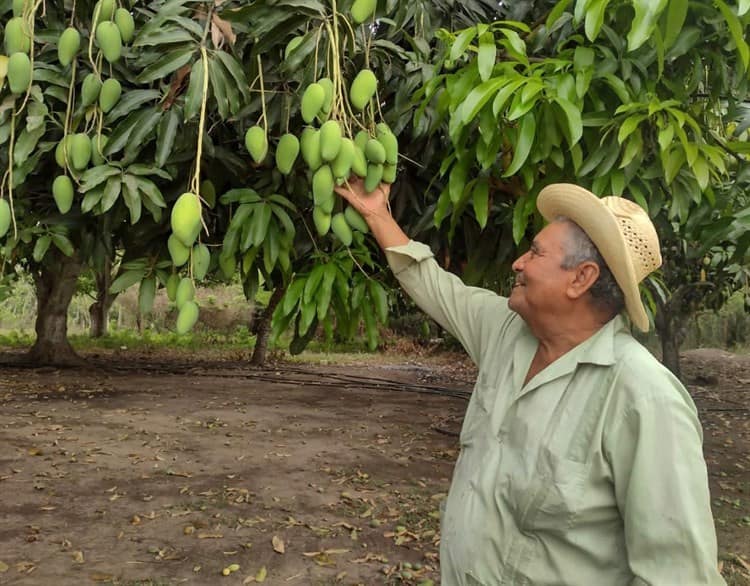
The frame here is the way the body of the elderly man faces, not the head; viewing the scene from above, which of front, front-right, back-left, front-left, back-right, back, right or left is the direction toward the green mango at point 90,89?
front-right

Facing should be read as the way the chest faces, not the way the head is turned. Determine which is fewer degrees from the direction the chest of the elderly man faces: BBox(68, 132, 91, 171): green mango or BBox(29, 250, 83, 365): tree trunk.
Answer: the green mango

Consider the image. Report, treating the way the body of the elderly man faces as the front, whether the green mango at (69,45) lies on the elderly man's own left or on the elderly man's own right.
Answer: on the elderly man's own right

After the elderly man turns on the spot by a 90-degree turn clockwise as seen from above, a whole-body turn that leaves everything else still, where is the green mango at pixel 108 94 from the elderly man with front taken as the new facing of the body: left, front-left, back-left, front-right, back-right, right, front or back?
front-left

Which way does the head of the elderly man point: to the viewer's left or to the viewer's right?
to the viewer's left

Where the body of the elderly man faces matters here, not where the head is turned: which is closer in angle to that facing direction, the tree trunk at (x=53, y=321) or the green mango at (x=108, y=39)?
the green mango

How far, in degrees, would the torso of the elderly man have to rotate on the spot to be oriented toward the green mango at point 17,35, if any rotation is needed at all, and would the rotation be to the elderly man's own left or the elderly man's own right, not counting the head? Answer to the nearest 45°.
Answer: approximately 45° to the elderly man's own right

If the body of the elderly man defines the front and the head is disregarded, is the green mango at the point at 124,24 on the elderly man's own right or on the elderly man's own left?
on the elderly man's own right

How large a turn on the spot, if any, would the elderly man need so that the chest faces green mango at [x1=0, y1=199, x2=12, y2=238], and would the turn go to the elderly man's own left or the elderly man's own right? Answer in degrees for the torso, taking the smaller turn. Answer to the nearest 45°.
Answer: approximately 45° to the elderly man's own right

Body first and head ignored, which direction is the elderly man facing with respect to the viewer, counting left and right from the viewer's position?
facing the viewer and to the left of the viewer
